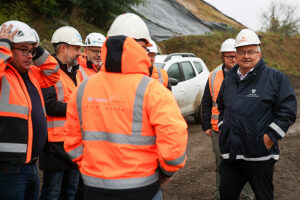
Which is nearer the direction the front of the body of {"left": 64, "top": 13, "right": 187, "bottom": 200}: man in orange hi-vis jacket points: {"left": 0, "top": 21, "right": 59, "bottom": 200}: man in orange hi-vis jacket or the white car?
the white car

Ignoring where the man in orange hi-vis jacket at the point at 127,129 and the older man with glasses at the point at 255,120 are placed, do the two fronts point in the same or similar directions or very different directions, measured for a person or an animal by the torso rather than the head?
very different directions

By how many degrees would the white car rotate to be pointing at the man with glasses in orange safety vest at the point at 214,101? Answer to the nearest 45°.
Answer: approximately 45° to its left

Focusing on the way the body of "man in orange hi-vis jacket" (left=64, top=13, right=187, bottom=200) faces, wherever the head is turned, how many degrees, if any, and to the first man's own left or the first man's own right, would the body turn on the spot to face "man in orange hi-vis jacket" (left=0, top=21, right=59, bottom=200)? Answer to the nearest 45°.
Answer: approximately 90° to the first man's own left

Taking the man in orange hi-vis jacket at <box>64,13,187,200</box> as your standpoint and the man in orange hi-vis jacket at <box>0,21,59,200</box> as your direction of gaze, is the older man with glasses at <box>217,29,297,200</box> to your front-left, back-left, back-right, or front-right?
back-right

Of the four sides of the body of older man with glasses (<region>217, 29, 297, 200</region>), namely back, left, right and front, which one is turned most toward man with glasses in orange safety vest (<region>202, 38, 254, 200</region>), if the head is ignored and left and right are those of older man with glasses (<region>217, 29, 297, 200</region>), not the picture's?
right

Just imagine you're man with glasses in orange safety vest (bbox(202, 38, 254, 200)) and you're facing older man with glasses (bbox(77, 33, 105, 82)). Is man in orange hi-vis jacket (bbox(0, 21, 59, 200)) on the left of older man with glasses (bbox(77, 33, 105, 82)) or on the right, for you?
left

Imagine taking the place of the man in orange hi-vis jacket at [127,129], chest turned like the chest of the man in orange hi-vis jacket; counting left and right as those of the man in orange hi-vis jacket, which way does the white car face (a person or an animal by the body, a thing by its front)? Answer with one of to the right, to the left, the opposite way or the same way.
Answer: the opposite way
